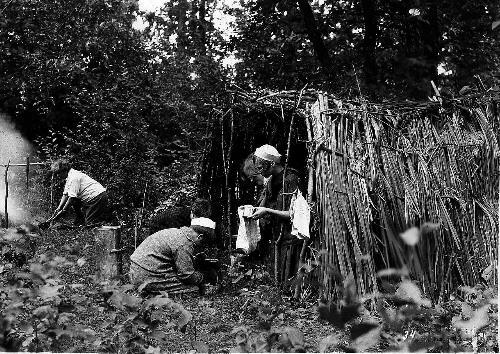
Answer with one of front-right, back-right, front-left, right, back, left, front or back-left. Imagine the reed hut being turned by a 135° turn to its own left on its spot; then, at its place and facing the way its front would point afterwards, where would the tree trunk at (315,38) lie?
left

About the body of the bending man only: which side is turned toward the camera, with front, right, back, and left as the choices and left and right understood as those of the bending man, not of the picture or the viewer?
left

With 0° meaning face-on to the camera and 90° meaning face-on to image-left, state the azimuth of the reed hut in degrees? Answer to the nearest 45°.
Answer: approximately 45°

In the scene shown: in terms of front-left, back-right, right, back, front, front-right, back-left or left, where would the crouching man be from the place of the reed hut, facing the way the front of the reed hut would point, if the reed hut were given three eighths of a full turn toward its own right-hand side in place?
left

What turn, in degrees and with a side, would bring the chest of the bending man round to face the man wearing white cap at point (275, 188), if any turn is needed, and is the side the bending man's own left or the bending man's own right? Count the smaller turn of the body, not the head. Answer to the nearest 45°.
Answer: approximately 135° to the bending man's own left

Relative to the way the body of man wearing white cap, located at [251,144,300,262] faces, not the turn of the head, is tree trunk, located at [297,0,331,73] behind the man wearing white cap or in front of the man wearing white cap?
behind

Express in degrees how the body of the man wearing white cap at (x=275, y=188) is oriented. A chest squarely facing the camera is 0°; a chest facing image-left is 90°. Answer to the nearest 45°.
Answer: approximately 45°

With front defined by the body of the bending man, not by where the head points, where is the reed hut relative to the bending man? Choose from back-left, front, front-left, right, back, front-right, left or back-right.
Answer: back-left

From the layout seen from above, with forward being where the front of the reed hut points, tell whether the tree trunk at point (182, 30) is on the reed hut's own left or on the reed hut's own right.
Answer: on the reed hut's own right

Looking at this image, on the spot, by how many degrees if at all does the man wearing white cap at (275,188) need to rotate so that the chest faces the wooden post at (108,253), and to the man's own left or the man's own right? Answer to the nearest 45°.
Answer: approximately 45° to the man's own right

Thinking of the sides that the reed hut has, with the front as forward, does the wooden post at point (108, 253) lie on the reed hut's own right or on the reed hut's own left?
on the reed hut's own right

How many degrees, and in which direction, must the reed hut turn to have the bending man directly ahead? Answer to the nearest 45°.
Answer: approximately 90° to its right

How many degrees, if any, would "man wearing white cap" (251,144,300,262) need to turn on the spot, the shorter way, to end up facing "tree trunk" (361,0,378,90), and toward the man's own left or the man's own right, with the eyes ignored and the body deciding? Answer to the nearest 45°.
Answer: approximately 135° to the man's own right

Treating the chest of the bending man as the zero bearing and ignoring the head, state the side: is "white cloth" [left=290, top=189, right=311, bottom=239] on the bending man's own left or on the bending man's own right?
on the bending man's own left
